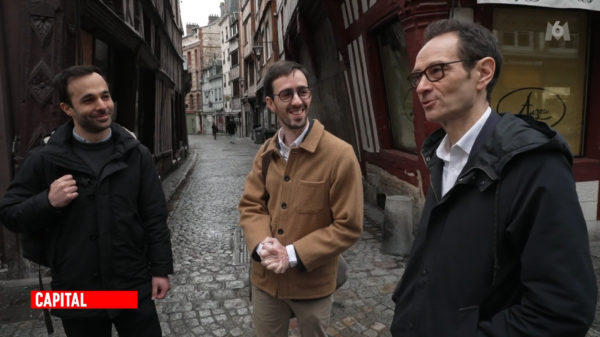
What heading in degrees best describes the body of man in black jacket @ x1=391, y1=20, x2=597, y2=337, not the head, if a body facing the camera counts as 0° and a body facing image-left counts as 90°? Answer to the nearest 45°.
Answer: approximately 45°

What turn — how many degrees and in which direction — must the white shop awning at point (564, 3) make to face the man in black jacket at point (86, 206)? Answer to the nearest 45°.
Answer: approximately 45° to its right

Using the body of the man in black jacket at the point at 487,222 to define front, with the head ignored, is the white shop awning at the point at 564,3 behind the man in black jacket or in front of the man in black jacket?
behind

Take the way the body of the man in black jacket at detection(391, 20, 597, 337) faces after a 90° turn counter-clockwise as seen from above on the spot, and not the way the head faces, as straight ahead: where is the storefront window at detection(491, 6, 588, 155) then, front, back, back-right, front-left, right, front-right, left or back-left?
back-left

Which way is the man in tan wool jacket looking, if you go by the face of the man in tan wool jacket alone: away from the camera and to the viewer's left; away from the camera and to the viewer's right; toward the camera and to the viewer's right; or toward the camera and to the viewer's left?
toward the camera and to the viewer's right

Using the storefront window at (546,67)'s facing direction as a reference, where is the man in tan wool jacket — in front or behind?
in front

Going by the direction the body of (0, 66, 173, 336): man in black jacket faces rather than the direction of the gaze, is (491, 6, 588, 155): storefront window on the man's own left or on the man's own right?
on the man's own left

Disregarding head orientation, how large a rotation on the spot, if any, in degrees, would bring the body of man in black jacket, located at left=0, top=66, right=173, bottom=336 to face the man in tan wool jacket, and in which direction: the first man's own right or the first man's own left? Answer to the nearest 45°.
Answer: approximately 45° to the first man's own left

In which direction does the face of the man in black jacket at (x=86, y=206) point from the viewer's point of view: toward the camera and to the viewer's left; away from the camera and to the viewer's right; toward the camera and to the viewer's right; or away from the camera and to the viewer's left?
toward the camera and to the viewer's right
